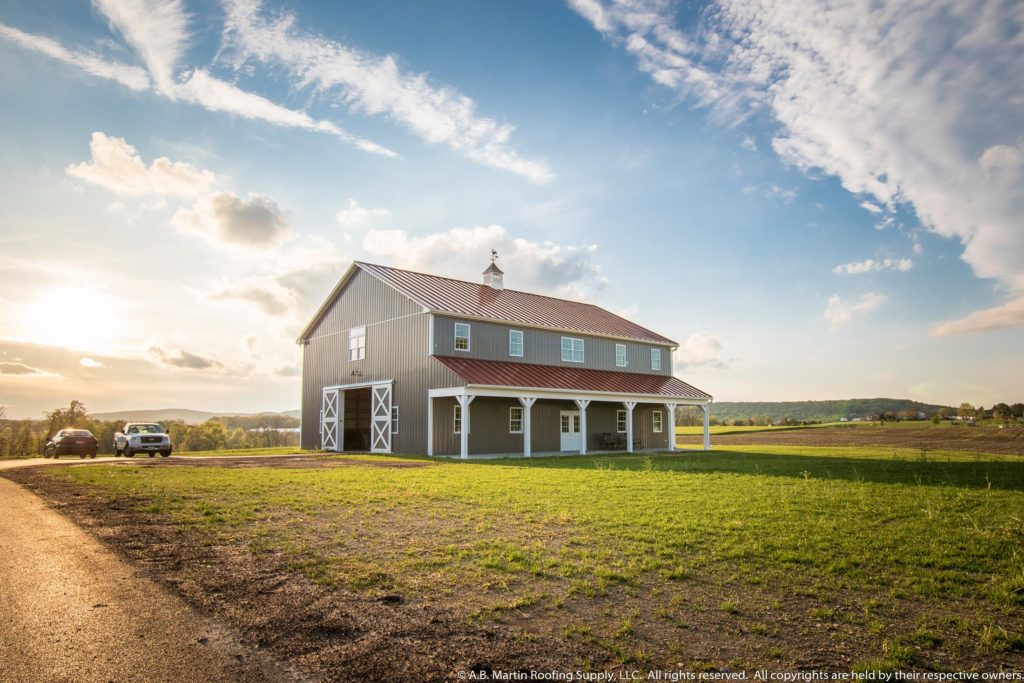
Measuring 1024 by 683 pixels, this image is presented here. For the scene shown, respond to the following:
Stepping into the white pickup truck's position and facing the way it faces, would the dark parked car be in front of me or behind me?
behind

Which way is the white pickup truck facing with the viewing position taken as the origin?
facing the viewer and to the right of the viewer
